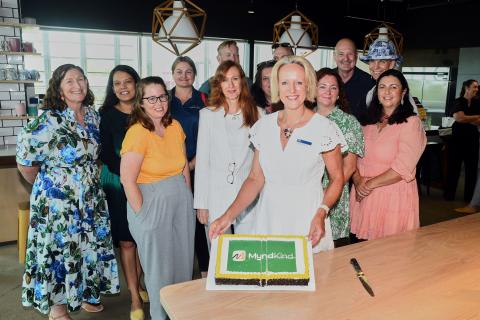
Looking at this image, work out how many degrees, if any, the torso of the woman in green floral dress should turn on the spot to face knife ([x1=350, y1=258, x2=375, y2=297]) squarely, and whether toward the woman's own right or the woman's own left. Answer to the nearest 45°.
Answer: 0° — they already face it

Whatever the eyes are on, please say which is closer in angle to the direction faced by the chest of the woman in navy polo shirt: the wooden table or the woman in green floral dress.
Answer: the wooden table

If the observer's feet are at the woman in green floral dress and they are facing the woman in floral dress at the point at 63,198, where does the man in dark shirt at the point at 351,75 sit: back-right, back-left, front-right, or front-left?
back-right

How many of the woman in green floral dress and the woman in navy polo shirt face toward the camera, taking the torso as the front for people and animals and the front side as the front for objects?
2

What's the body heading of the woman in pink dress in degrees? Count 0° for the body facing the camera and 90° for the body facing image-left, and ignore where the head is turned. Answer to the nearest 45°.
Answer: approximately 45°

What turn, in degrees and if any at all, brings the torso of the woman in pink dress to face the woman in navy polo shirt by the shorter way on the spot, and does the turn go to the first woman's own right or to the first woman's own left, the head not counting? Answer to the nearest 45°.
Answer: approximately 45° to the first woman's own right

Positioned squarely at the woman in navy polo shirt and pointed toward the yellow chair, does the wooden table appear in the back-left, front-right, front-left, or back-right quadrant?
back-left

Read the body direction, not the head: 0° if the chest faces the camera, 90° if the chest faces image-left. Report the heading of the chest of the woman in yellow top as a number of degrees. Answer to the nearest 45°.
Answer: approximately 315°

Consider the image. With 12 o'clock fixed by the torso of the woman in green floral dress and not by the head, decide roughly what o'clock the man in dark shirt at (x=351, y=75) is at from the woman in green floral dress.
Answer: The man in dark shirt is roughly at 6 o'clock from the woman in green floral dress.
